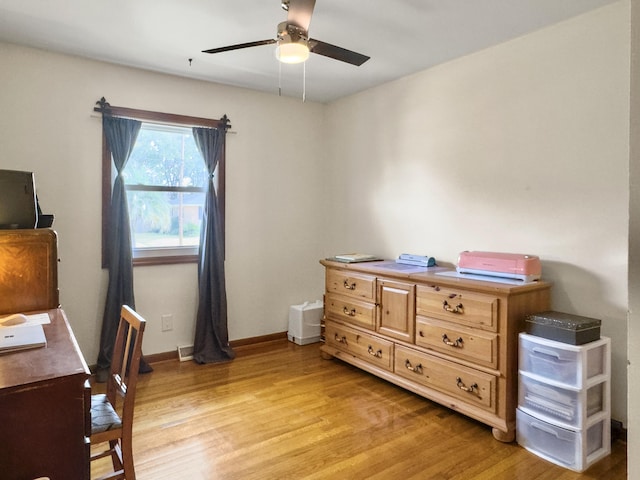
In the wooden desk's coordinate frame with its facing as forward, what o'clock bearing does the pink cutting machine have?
The pink cutting machine is roughly at 12 o'clock from the wooden desk.

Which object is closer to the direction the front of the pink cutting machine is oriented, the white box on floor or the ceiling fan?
the ceiling fan

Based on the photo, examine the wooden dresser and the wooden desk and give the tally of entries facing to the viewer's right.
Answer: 1

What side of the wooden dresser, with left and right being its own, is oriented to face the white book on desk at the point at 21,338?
front

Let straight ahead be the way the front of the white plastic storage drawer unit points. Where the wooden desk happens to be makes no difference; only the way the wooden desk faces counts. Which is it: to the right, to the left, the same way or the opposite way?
the opposite way

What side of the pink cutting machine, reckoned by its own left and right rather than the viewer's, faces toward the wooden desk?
front

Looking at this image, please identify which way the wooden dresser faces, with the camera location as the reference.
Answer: facing the viewer and to the left of the viewer

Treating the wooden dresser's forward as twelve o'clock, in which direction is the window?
The window is roughly at 2 o'clock from the wooden dresser.

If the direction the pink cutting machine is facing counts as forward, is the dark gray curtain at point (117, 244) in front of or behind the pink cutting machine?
in front

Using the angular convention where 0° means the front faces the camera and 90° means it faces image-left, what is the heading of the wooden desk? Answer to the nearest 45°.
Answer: approximately 270°

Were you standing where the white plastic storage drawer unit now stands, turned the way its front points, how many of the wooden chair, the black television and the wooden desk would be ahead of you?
3

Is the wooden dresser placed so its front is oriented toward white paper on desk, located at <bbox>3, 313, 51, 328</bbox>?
yes

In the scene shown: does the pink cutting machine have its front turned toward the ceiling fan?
yes

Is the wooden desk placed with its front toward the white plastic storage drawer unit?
yes

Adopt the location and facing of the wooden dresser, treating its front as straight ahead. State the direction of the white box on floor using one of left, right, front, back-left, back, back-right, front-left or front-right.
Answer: right

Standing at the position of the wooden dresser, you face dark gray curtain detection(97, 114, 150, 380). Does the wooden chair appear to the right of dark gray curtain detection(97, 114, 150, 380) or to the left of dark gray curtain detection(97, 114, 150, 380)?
left

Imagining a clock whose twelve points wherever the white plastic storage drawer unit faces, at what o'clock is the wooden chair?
The wooden chair is roughly at 12 o'clock from the white plastic storage drawer unit.

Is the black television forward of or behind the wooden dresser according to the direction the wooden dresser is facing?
forward

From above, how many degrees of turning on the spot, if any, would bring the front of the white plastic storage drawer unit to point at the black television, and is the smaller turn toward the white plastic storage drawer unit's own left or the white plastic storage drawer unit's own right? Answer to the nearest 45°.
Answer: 0° — it already faces it

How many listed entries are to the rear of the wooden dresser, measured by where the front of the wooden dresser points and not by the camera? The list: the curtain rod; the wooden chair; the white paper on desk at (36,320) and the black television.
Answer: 0

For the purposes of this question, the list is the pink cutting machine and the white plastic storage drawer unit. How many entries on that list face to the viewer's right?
0

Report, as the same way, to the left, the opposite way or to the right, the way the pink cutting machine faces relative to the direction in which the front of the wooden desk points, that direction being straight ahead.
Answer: the opposite way
